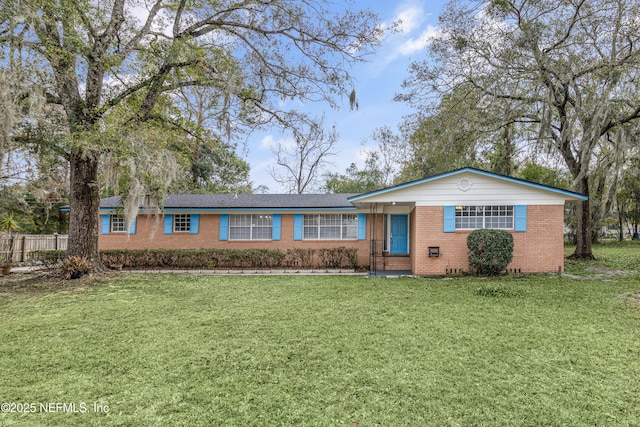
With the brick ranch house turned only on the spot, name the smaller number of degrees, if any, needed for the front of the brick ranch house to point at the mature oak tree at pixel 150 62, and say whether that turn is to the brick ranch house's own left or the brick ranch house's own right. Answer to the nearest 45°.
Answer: approximately 45° to the brick ranch house's own right

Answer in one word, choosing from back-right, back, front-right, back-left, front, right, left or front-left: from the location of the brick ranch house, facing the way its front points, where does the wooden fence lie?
right

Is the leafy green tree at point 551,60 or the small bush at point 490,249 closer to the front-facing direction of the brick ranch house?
the small bush

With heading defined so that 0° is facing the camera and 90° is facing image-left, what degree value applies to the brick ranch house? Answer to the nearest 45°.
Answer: approximately 0°

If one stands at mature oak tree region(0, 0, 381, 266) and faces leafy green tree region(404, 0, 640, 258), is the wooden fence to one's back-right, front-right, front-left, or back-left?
back-left

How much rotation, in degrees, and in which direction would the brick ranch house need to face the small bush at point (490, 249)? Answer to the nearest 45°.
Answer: approximately 45° to its left

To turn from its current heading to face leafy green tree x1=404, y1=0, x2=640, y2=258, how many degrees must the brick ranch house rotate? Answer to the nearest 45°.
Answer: approximately 90° to its left

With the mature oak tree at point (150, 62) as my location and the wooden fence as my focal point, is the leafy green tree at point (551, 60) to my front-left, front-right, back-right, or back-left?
back-right
